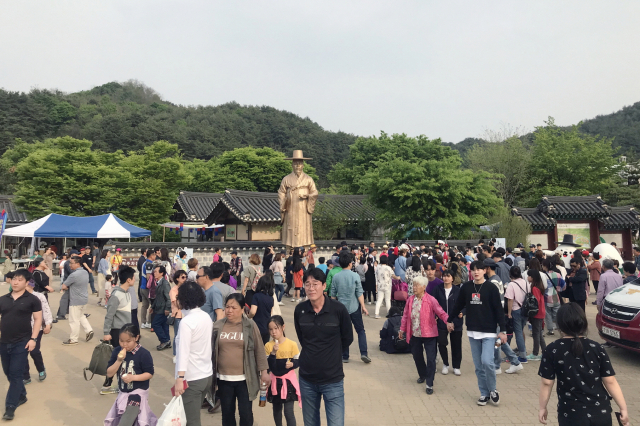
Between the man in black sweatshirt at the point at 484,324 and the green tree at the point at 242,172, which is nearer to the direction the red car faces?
the man in black sweatshirt

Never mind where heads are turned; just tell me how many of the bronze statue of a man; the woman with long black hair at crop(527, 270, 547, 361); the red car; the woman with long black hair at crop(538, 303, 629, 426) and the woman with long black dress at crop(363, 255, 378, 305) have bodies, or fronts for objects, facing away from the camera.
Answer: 2

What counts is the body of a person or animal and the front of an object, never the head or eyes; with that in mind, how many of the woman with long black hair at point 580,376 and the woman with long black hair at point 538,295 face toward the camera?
0

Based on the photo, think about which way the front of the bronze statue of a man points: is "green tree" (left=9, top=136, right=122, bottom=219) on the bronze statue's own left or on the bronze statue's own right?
on the bronze statue's own right

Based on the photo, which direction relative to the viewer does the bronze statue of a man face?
toward the camera

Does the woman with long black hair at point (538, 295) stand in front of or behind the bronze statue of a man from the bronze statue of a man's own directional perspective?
in front

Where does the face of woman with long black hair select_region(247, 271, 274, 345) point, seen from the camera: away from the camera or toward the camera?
away from the camera

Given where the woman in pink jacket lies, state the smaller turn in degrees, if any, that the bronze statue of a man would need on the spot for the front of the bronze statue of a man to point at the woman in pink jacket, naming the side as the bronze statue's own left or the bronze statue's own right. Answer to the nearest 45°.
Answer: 0° — it already faces them

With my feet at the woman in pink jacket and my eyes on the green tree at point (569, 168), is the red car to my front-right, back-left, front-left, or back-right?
front-right

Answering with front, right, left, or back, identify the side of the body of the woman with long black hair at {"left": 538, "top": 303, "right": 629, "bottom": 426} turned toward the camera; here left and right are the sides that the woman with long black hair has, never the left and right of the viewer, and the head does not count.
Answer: back
